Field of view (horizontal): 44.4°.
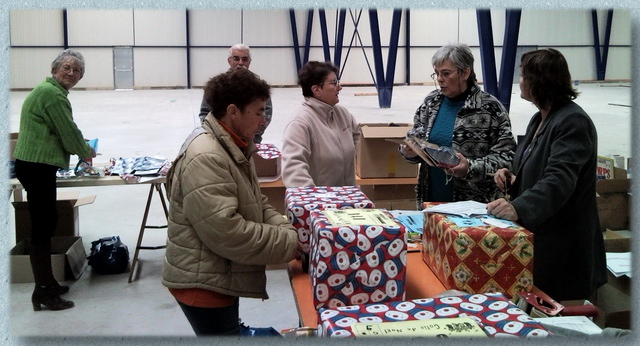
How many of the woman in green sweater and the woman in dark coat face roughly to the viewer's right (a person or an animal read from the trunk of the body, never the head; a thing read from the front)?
1

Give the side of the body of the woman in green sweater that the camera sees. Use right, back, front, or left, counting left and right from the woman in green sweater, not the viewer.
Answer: right

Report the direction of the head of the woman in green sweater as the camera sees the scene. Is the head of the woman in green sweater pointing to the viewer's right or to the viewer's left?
to the viewer's right

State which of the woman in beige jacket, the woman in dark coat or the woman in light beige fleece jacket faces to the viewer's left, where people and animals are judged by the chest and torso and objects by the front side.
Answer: the woman in dark coat

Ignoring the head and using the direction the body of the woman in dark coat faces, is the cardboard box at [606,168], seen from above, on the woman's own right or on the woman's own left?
on the woman's own right

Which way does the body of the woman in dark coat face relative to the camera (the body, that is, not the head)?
to the viewer's left

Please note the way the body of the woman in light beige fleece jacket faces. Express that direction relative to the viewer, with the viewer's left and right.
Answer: facing the viewer and to the right of the viewer

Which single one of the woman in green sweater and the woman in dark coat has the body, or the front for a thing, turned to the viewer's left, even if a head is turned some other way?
the woman in dark coat

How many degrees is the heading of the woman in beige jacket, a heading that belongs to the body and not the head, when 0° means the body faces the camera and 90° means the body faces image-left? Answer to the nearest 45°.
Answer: approximately 270°

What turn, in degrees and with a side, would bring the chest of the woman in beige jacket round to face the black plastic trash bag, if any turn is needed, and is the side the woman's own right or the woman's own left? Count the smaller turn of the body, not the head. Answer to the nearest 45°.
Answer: approximately 90° to the woman's own left

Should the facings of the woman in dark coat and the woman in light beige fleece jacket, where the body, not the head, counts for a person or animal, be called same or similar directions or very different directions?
very different directions

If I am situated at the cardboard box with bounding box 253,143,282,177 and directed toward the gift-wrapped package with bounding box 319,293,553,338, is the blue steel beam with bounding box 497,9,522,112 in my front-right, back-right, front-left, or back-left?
back-left

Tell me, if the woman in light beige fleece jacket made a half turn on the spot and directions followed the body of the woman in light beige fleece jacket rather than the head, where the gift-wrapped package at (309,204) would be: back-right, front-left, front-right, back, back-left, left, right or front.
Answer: back-left
